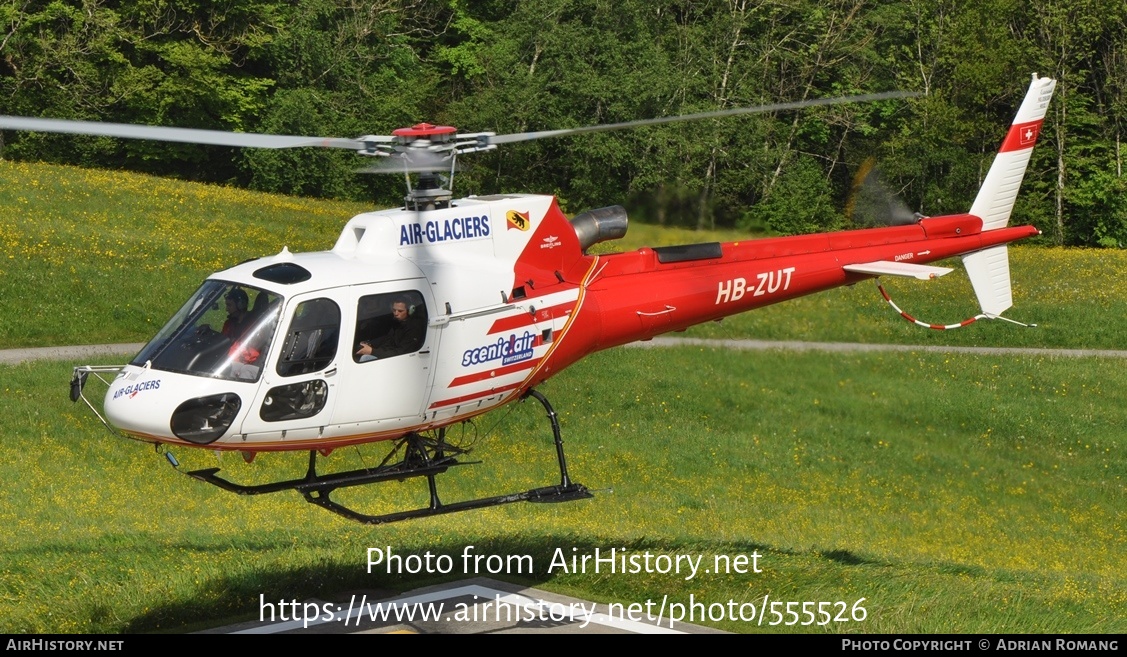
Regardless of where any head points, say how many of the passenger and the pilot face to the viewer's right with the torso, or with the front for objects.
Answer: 0

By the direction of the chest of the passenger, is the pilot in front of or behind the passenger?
in front

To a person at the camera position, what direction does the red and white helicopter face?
facing the viewer and to the left of the viewer

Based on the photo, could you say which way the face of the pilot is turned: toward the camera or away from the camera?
toward the camera

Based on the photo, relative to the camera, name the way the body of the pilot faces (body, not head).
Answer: to the viewer's left

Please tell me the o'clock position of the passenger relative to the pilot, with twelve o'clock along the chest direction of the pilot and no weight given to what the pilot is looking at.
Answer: The passenger is roughly at 6 o'clock from the pilot.

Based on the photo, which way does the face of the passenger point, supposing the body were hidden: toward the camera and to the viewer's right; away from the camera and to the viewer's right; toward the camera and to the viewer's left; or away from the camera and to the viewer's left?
toward the camera and to the viewer's left
